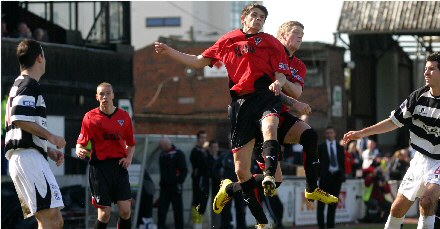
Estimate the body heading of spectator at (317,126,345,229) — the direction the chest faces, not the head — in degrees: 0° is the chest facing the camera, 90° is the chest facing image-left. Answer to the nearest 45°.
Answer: approximately 0°

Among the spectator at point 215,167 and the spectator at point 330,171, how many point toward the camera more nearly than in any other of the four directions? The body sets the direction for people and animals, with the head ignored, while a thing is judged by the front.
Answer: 2

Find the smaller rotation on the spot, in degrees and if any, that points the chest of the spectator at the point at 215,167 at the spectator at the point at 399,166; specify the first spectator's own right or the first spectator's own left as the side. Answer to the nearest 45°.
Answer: approximately 135° to the first spectator's own left

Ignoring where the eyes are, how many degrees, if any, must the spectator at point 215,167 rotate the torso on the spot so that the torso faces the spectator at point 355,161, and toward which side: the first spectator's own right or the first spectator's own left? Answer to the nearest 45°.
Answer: approximately 135° to the first spectator's own left

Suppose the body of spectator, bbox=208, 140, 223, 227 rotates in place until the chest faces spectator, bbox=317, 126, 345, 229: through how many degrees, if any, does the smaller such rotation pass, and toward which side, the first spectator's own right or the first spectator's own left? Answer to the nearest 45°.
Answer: approximately 90° to the first spectator's own left
